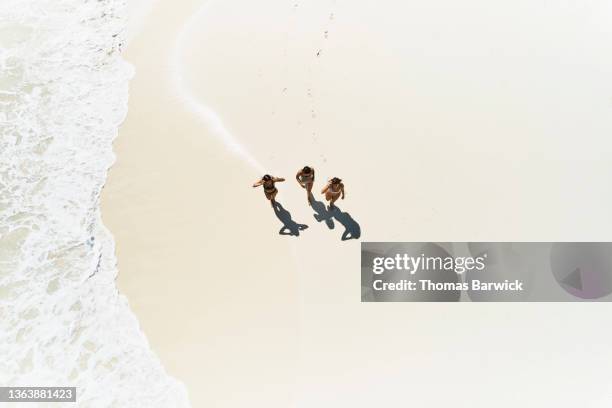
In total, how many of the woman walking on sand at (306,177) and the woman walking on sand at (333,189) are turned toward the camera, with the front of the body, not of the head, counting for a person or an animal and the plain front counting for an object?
2

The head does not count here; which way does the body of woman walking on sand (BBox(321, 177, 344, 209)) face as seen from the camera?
toward the camera

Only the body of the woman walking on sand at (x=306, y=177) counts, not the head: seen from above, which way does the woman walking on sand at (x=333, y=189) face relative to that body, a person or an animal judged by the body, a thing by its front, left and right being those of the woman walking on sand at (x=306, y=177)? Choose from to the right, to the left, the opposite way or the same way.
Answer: the same way

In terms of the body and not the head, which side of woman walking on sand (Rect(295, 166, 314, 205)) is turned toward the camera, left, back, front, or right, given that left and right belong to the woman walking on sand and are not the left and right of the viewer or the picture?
front
